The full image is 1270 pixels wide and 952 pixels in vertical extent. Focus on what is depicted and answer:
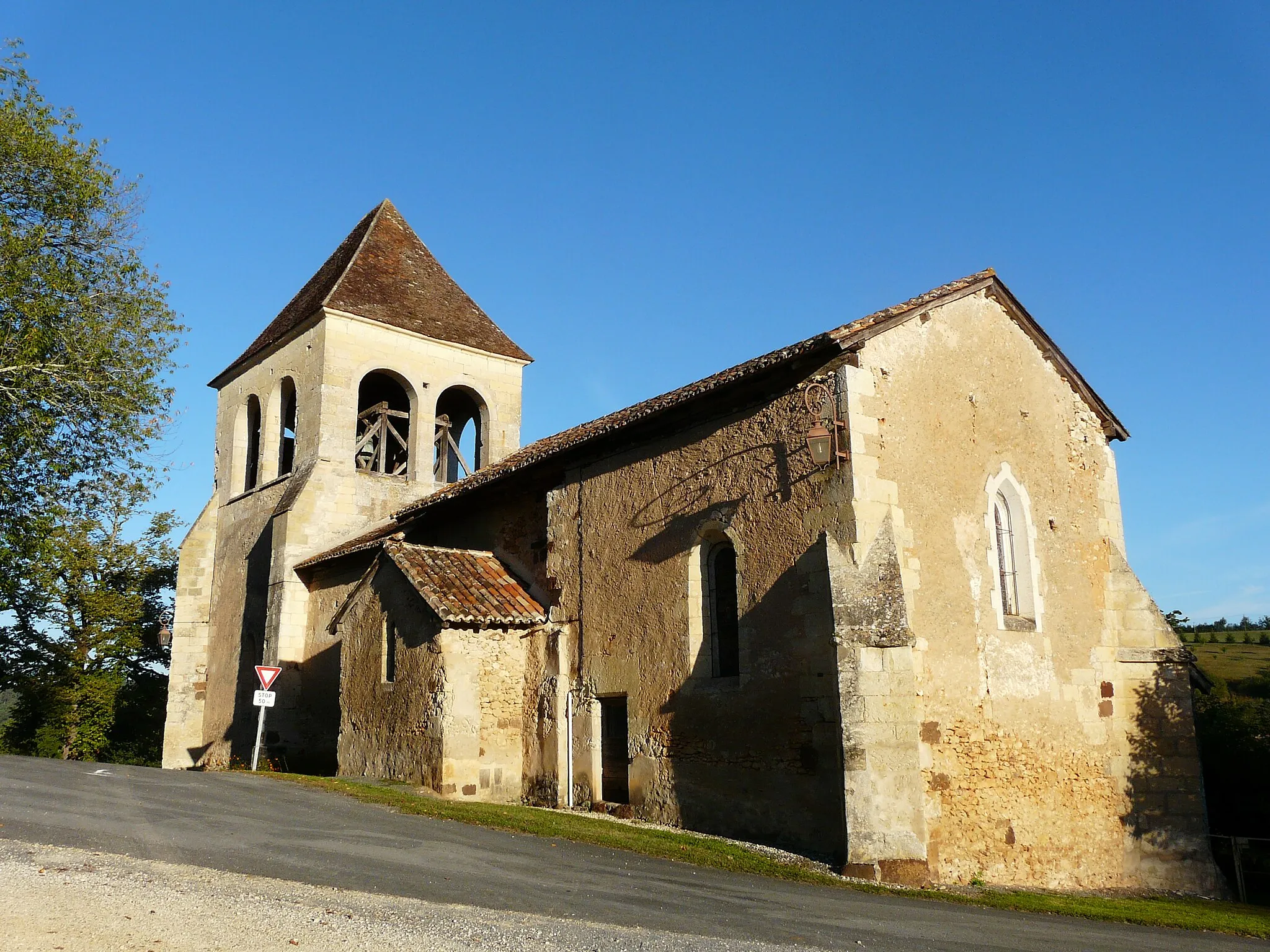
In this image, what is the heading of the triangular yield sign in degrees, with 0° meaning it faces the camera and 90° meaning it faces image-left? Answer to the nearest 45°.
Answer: approximately 0°
